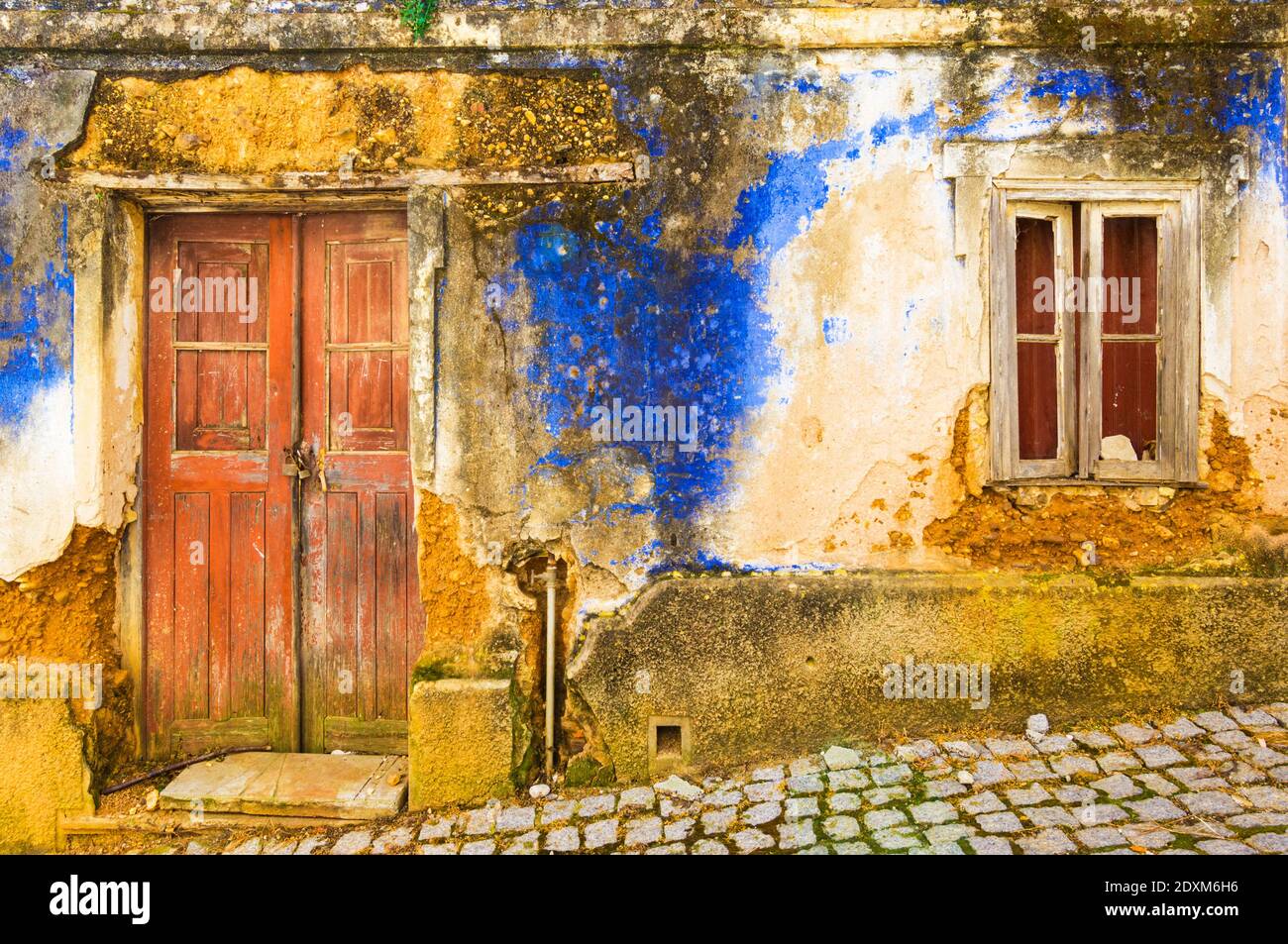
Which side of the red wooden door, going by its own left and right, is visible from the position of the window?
left

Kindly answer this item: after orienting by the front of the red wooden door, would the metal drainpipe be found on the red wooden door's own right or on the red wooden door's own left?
on the red wooden door's own left

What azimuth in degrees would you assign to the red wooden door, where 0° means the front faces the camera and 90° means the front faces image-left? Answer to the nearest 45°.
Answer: approximately 0°
